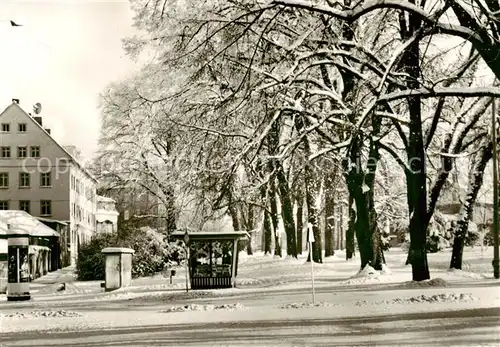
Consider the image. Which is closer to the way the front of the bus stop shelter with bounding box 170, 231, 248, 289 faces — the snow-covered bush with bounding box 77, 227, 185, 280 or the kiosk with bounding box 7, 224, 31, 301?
the kiosk

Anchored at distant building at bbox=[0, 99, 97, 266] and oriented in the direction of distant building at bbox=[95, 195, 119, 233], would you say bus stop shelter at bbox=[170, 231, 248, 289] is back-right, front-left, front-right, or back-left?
back-right

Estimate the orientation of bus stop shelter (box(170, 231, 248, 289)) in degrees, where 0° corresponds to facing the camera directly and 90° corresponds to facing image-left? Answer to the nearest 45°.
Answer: approximately 0°

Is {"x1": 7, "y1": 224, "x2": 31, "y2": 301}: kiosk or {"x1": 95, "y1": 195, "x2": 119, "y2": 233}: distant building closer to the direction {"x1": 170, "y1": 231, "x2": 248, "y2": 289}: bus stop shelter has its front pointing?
the kiosk

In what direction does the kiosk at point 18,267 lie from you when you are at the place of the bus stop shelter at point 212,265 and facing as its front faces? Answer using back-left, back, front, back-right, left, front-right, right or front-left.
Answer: right

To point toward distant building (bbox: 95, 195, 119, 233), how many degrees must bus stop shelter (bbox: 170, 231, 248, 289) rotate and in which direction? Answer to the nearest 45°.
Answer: approximately 180°

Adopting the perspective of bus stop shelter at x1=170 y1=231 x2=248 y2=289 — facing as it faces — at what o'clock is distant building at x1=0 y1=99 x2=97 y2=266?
The distant building is roughly at 5 o'clock from the bus stop shelter.

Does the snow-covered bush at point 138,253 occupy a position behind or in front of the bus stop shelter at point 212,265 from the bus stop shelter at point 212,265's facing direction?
behind
